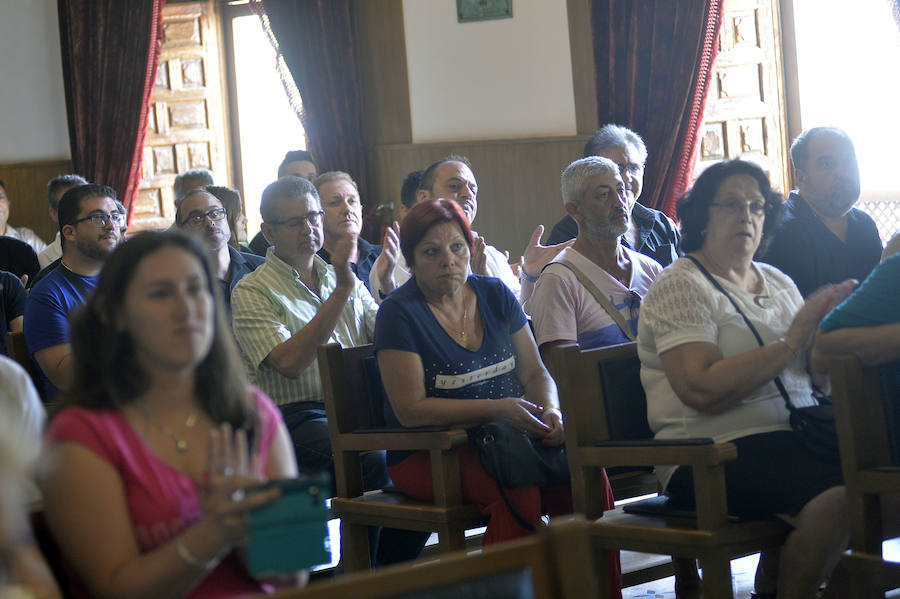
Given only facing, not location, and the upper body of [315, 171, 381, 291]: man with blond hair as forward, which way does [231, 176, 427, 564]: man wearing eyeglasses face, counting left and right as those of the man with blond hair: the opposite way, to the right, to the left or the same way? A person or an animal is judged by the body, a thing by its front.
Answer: the same way

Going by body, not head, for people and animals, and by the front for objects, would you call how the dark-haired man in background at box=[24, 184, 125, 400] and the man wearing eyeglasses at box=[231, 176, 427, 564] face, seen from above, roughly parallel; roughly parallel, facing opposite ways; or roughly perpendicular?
roughly parallel

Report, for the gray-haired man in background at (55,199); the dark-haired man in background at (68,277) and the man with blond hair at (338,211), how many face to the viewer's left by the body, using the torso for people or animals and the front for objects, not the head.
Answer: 0

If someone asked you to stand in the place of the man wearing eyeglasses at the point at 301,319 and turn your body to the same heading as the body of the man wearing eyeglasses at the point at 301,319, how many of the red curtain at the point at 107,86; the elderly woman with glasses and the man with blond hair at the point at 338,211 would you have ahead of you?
1

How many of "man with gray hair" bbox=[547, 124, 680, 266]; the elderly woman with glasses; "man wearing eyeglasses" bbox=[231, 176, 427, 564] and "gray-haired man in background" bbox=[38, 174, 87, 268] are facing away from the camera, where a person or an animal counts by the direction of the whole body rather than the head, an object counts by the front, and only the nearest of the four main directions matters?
0

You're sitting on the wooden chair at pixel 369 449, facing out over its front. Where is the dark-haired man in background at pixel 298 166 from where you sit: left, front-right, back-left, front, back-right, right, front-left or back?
back-left

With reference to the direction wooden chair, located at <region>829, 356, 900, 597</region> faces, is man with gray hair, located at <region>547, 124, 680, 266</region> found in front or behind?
behind

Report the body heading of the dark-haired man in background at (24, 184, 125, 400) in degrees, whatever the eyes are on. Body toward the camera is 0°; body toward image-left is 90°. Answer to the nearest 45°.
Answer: approximately 315°

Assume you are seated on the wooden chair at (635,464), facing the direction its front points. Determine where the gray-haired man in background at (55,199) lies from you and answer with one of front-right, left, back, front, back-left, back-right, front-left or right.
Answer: back

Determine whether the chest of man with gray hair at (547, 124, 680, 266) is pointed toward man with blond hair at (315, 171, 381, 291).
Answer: no

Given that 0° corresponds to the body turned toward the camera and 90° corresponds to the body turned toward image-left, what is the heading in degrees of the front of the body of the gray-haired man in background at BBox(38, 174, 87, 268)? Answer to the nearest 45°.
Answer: approximately 315°

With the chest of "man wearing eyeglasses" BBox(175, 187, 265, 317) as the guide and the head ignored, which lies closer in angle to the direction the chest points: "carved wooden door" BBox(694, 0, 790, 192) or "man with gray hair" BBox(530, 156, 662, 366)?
the man with gray hair

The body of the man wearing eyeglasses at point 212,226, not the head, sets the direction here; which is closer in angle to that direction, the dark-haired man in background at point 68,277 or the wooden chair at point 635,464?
the wooden chair

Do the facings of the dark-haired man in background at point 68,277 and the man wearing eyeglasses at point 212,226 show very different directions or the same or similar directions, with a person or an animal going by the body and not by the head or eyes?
same or similar directions
